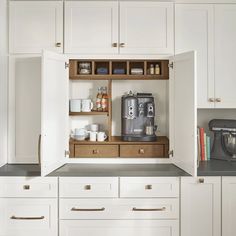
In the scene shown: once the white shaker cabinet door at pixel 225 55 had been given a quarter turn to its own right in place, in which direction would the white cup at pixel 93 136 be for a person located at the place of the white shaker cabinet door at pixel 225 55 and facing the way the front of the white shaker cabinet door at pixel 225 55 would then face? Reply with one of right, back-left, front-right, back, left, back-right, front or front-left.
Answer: front

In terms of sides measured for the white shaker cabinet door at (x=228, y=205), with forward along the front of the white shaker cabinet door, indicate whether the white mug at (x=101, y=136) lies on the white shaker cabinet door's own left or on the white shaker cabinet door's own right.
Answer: on the white shaker cabinet door's own right

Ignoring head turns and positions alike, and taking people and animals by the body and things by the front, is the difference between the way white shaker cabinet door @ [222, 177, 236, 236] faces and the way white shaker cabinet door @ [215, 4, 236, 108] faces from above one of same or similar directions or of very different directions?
same or similar directions

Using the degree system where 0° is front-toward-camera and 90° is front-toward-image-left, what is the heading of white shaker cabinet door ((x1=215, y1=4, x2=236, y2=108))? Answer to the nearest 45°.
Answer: approximately 0°

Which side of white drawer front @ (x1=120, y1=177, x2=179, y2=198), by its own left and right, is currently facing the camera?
front

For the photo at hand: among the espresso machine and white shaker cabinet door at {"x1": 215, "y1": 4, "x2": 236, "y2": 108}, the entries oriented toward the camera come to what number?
2

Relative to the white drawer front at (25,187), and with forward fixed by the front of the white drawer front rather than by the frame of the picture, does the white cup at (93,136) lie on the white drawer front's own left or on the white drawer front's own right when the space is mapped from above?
on the white drawer front's own left

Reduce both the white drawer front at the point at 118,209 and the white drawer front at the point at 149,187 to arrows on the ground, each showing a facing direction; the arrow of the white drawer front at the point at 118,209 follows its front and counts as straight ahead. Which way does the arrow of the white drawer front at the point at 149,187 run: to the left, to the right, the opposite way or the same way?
the same way

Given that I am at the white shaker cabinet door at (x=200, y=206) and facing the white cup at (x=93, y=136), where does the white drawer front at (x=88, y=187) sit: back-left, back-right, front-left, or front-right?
front-left

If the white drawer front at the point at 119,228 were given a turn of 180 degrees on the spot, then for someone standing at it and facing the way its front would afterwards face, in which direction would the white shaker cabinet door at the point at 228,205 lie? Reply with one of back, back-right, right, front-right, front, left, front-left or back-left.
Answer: right

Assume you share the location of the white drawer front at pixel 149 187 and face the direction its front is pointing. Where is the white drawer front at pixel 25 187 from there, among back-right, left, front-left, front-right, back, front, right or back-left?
right

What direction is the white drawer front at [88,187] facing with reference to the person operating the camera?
facing the viewer

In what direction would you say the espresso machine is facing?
toward the camera

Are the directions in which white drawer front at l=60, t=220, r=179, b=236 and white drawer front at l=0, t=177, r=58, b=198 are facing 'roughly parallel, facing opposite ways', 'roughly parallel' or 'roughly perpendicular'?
roughly parallel

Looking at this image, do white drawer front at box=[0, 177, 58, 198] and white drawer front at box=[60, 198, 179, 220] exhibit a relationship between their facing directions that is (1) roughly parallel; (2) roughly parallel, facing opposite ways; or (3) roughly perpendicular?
roughly parallel

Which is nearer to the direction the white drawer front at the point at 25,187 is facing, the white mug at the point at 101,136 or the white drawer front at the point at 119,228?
the white drawer front
